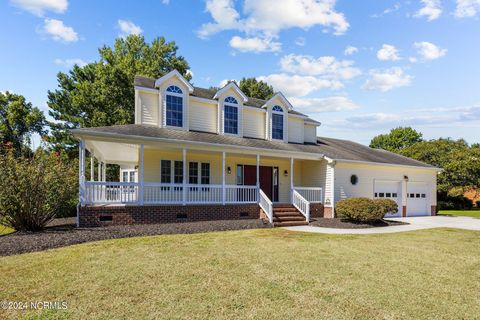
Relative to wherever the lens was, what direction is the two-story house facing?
facing the viewer and to the right of the viewer

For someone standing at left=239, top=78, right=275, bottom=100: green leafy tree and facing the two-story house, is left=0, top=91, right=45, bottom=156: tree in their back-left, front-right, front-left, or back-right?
front-right

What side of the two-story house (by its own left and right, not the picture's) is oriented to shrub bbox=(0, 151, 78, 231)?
right

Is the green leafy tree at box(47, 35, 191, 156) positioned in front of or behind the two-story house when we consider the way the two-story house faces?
behind

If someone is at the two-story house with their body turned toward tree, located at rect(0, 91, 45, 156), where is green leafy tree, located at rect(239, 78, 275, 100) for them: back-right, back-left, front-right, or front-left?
front-right

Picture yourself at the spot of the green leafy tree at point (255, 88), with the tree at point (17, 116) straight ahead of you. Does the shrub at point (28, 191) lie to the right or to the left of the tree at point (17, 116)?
left
